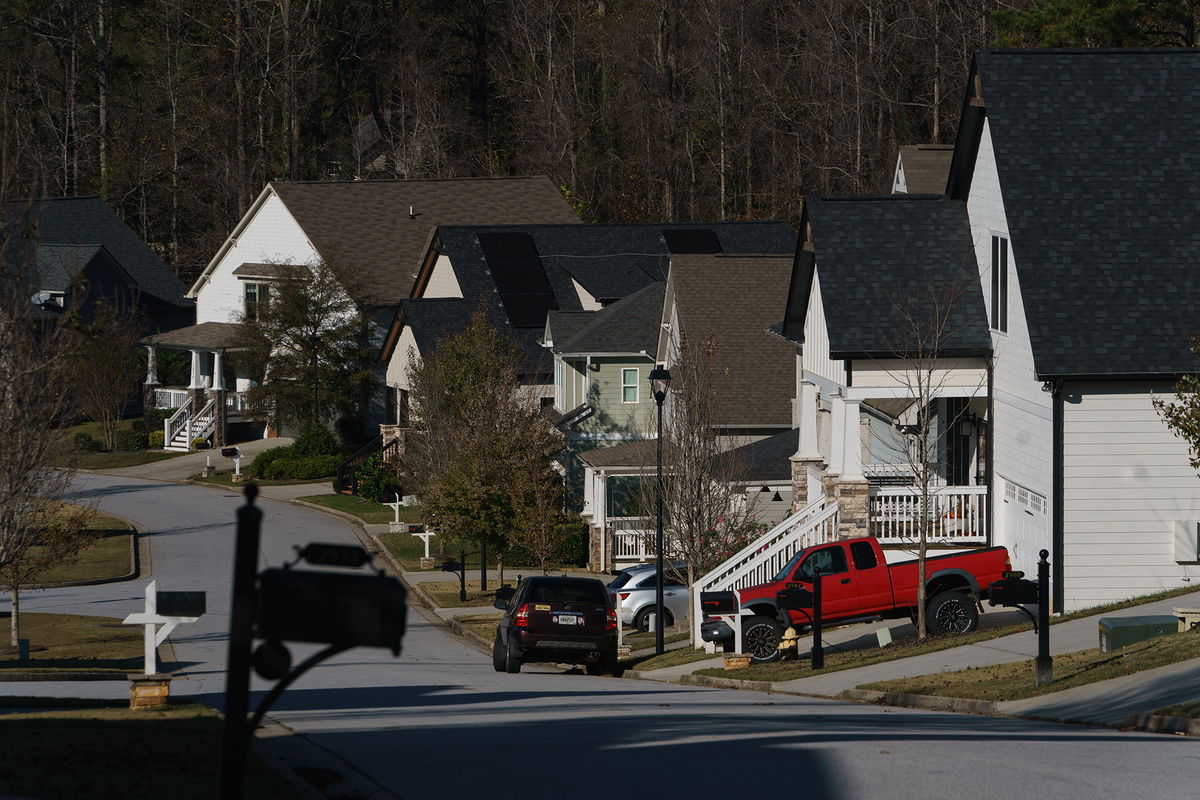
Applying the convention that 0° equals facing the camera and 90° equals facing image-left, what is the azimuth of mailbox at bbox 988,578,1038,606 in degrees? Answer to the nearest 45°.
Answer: approximately 90°

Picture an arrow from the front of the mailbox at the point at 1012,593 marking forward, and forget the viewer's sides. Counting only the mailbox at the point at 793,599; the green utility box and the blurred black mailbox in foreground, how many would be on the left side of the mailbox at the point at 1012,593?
1

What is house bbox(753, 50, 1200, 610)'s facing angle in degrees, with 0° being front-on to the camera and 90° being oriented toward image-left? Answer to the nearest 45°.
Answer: approximately 90°

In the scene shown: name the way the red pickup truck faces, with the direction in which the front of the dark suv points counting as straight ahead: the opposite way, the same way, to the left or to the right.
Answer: to the left

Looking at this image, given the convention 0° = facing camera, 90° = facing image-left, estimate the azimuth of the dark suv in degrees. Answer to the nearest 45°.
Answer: approximately 180°

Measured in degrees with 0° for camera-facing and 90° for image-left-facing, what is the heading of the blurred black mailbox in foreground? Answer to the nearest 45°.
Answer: approximately 270°

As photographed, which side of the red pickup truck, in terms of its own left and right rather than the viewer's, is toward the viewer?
left

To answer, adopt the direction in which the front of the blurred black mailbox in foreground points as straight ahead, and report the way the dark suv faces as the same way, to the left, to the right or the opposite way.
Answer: to the left

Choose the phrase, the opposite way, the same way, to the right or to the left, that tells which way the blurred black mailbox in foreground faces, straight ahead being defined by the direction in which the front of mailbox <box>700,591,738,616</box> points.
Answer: the opposite way

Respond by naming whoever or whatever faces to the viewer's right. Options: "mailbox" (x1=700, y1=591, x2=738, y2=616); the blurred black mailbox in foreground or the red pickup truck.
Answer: the blurred black mailbox in foreground

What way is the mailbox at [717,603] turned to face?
to the viewer's left
